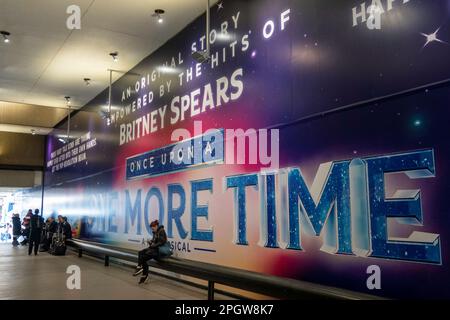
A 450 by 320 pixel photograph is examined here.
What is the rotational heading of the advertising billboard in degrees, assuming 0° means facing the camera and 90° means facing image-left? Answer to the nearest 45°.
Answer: approximately 45°

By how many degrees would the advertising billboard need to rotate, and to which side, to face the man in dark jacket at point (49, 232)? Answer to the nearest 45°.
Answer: approximately 90° to its right

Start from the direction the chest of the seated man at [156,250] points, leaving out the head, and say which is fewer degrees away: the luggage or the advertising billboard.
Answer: the luggage

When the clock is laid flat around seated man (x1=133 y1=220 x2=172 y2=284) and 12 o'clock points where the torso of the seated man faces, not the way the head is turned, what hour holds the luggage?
The luggage is roughly at 2 o'clock from the seated man.

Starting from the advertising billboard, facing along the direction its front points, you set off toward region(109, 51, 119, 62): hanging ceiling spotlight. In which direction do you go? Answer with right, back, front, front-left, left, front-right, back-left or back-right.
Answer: right

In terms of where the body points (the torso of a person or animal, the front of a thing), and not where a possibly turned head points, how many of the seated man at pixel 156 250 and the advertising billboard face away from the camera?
0

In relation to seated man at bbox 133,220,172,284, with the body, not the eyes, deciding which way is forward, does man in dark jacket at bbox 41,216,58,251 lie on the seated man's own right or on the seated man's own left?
on the seated man's own right
